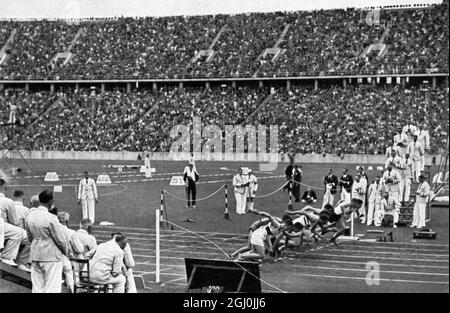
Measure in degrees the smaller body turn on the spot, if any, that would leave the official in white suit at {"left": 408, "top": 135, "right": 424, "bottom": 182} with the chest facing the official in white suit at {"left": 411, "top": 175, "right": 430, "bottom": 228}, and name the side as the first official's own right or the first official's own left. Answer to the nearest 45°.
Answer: approximately 45° to the first official's own left

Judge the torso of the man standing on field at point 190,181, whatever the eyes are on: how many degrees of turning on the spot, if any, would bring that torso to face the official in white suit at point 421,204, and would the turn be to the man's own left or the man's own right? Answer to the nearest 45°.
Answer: approximately 45° to the man's own left

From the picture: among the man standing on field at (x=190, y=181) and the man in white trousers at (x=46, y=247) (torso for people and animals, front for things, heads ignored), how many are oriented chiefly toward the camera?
1

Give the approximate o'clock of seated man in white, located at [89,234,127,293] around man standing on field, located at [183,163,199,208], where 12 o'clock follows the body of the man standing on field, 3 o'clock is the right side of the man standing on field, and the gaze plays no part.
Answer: The seated man in white is roughly at 12 o'clock from the man standing on field.
